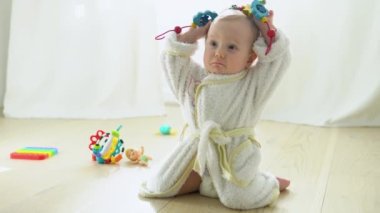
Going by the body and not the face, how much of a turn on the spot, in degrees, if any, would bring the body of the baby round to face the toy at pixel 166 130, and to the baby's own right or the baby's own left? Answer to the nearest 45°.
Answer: approximately 135° to the baby's own right

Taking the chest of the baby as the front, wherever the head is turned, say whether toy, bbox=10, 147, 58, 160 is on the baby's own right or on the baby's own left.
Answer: on the baby's own right

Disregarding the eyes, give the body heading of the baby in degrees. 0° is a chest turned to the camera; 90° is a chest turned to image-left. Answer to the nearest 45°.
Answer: approximately 45°
